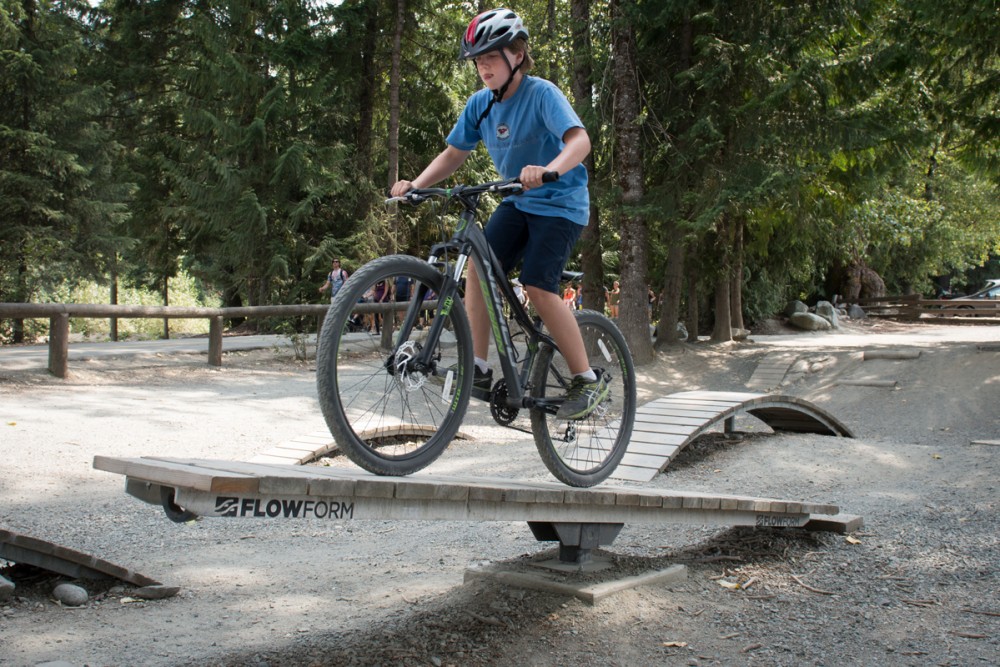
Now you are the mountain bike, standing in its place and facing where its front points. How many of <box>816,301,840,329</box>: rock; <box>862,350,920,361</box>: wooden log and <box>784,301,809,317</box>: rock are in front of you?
0

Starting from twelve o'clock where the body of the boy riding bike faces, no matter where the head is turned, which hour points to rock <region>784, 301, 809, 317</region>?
The rock is roughly at 5 o'clock from the boy riding bike.

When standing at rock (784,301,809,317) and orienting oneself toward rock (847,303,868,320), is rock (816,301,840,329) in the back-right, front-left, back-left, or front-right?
front-right

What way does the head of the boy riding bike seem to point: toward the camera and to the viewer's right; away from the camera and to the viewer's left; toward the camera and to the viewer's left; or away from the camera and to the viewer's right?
toward the camera and to the viewer's left

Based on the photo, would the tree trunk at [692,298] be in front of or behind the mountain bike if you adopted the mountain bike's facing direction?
behind

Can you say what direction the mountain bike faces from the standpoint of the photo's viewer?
facing the viewer and to the left of the viewer
